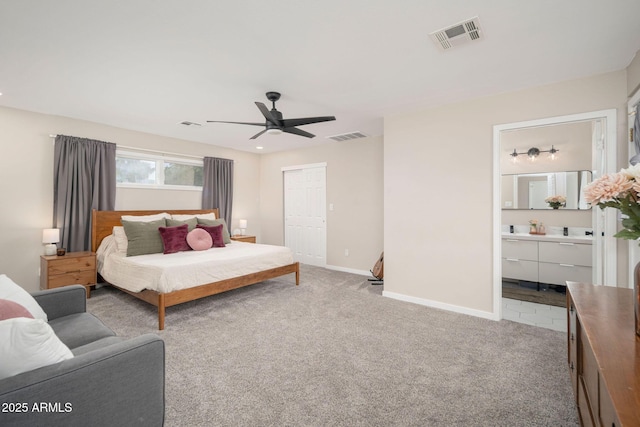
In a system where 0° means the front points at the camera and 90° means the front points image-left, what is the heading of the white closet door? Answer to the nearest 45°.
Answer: approximately 45°

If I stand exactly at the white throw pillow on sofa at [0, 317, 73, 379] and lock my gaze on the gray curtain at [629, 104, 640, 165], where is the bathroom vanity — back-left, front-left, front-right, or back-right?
front-left

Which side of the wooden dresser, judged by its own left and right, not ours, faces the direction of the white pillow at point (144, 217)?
front

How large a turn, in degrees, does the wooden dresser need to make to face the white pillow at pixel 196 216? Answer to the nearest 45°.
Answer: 0° — it already faces it

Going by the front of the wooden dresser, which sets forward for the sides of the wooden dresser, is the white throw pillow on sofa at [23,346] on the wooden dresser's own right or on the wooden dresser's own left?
on the wooden dresser's own left

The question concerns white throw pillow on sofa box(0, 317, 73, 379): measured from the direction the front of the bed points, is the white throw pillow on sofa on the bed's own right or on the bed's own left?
on the bed's own right

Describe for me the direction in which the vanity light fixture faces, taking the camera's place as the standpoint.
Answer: facing the viewer

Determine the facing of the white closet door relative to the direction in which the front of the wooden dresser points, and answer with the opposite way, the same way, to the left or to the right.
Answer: to the left

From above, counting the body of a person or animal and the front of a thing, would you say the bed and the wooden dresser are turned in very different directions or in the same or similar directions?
very different directions

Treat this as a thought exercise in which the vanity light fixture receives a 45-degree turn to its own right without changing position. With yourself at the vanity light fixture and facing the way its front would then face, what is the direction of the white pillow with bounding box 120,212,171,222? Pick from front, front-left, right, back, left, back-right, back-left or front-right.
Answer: front

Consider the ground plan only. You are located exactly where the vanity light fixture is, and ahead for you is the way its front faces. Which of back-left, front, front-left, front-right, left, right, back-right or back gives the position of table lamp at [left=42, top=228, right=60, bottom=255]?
front-right
